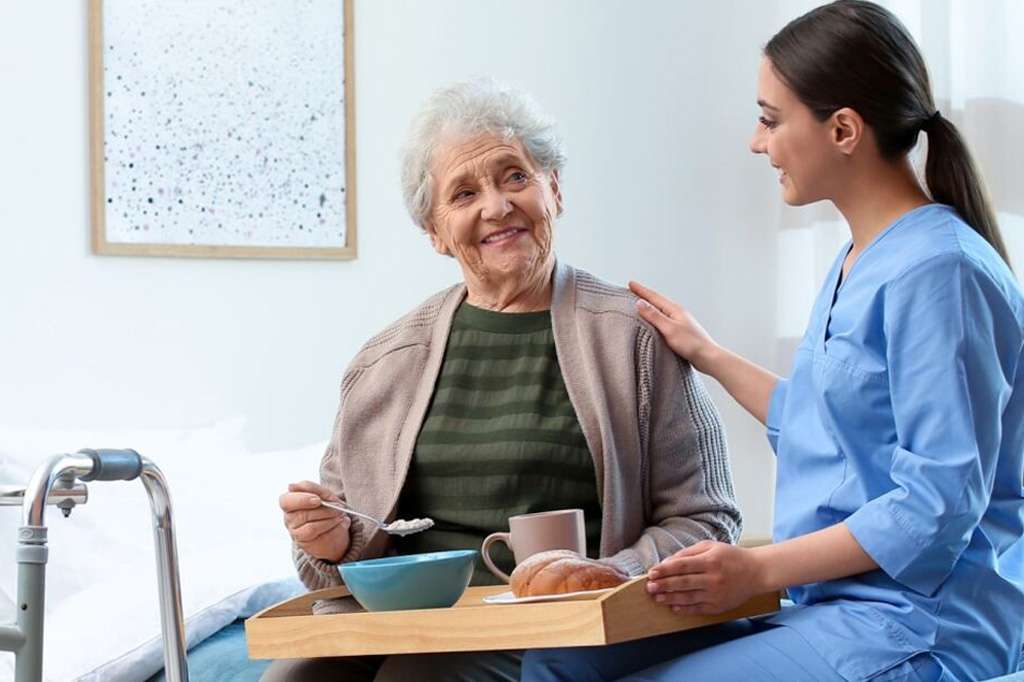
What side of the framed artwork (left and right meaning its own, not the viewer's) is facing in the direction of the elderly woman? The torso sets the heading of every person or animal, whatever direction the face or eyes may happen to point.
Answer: front

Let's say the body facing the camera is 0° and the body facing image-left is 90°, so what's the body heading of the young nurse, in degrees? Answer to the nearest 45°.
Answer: approximately 90°

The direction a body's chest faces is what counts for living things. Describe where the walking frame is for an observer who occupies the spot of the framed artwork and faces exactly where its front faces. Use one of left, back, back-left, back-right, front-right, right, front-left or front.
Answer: front

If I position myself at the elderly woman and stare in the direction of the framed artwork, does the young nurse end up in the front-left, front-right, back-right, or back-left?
back-right

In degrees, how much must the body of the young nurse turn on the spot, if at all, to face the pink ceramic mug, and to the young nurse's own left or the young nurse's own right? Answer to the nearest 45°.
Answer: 0° — they already face it

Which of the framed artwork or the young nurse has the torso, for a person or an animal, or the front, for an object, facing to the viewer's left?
the young nurse

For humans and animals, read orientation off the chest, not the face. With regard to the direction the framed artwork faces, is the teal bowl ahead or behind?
ahead

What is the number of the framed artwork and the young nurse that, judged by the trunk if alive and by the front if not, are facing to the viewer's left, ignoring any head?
1

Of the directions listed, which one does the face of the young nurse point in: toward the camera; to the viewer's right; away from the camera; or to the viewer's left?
to the viewer's left

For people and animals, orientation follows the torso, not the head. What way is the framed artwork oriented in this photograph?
toward the camera

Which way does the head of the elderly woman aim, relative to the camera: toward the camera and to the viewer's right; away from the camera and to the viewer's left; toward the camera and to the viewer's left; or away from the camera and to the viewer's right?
toward the camera and to the viewer's right

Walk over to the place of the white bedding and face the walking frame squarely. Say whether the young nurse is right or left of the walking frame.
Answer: left

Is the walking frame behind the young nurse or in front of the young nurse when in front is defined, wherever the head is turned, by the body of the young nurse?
in front
